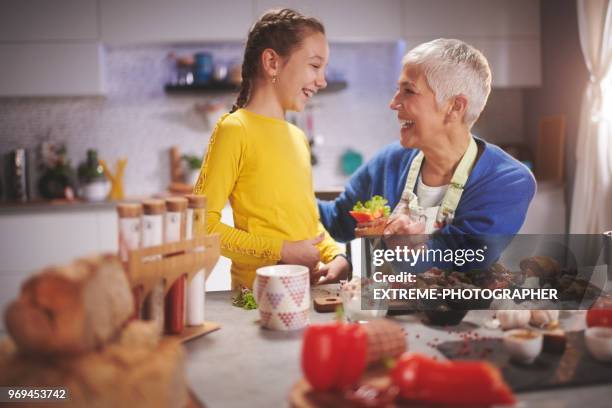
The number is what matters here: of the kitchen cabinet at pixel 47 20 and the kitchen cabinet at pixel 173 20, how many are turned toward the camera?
2

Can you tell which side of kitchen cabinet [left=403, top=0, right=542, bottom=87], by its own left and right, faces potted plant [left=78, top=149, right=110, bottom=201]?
right

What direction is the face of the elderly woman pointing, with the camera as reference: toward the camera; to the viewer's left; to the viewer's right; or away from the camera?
to the viewer's left

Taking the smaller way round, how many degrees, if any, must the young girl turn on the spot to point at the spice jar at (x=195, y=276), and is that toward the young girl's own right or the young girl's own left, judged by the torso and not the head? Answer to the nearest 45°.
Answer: approximately 45° to the young girl's own right

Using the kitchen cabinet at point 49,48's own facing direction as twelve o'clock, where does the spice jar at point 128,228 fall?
The spice jar is roughly at 12 o'clock from the kitchen cabinet.

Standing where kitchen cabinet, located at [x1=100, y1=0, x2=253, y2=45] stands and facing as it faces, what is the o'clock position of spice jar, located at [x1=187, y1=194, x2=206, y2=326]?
The spice jar is roughly at 12 o'clock from the kitchen cabinet.

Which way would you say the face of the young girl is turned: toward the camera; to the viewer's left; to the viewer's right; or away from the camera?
to the viewer's right

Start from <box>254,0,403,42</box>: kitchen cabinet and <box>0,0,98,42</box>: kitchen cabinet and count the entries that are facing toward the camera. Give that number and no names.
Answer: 2
